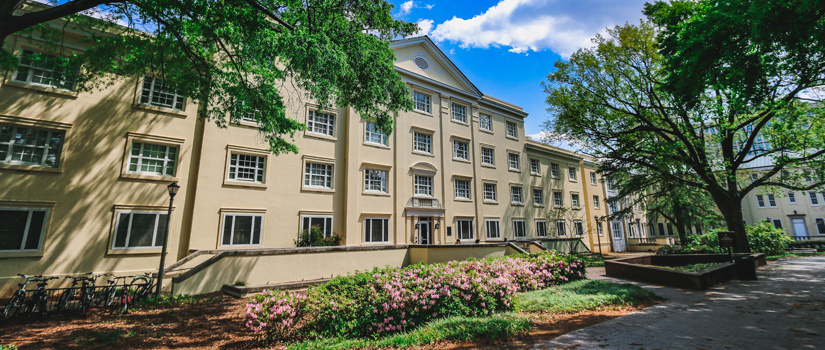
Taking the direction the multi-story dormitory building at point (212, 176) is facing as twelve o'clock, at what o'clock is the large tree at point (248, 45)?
The large tree is roughly at 1 o'clock from the multi-story dormitory building.

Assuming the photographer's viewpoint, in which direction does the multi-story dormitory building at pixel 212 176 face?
facing the viewer and to the right of the viewer

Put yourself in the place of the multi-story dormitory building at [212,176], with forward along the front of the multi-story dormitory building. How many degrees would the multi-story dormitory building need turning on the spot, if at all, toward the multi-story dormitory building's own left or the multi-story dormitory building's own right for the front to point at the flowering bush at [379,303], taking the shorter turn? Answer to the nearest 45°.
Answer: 0° — it already faces it

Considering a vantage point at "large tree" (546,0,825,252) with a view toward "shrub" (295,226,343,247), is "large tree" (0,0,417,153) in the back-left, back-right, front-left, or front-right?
front-left
